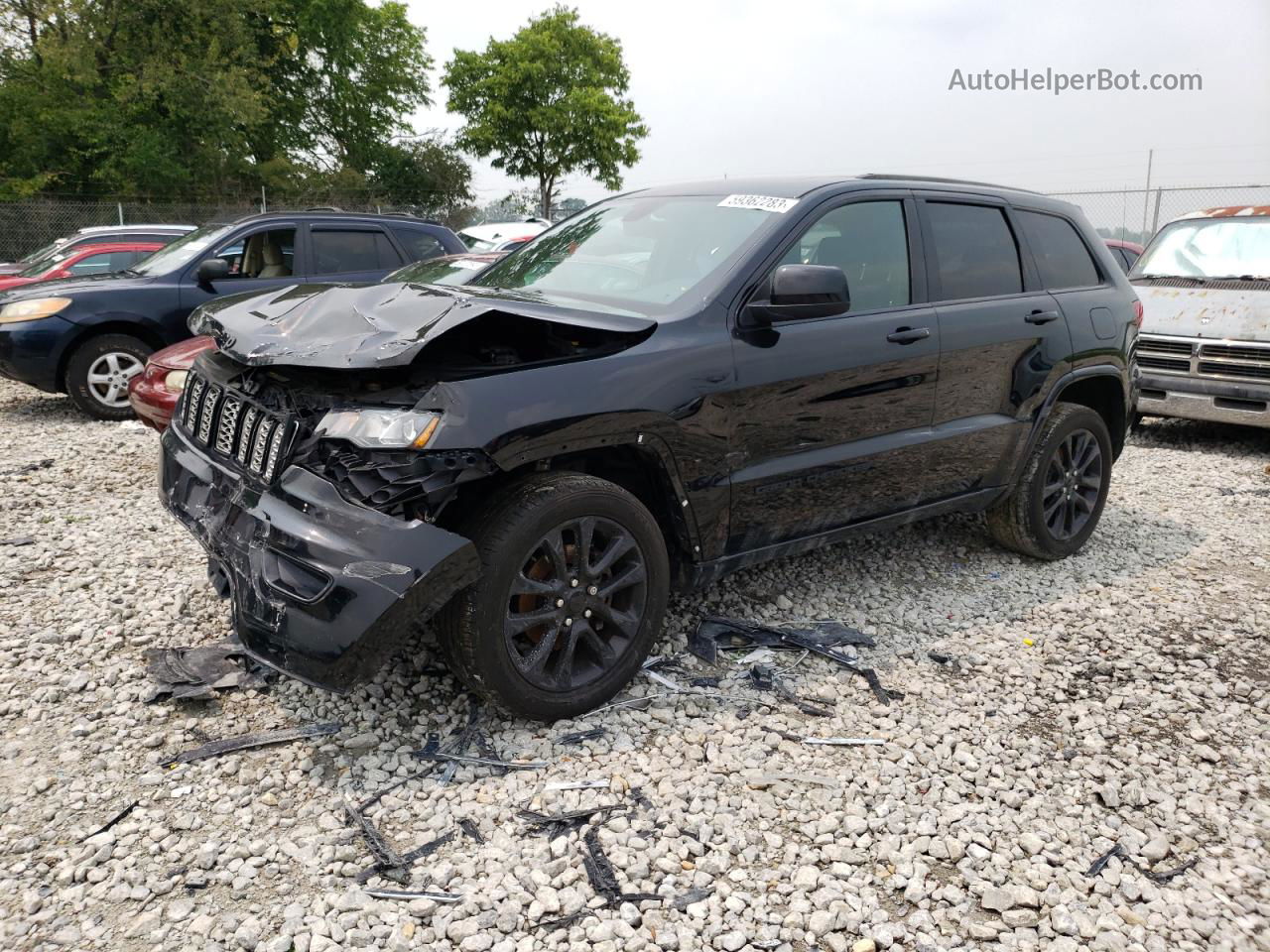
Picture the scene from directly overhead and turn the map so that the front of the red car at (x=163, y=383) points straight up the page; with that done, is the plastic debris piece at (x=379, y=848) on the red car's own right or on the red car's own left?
on the red car's own left

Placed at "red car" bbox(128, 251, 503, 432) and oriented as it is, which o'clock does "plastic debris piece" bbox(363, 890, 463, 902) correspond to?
The plastic debris piece is roughly at 10 o'clock from the red car.

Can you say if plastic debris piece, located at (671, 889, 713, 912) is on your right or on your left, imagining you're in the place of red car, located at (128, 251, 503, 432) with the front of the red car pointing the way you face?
on your left

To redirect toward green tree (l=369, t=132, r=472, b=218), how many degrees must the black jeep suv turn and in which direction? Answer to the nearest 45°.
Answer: approximately 135° to its right

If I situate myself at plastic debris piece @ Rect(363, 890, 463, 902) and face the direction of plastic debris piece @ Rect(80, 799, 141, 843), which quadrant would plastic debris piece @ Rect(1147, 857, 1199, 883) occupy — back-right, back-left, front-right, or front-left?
back-right

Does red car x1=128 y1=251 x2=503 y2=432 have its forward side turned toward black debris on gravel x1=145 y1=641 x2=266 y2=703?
no

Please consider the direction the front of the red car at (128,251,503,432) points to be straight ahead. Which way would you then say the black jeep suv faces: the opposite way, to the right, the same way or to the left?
the same way

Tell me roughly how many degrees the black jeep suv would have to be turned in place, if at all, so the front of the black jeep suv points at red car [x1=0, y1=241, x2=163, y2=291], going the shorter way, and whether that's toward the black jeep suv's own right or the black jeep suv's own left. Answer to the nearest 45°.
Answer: approximately 90° to the black jeep suv's own right

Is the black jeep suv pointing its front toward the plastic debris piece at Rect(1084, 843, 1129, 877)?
no

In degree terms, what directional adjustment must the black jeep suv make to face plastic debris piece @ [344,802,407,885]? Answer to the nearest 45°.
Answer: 0° — it already faces it

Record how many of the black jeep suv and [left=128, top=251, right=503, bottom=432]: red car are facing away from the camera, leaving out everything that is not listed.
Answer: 0

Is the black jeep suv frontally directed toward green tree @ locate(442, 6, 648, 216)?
no

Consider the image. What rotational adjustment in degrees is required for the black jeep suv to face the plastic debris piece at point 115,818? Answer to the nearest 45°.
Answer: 0° — it already faces it

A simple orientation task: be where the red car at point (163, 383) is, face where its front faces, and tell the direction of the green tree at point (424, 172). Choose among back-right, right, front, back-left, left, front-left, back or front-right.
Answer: back-right

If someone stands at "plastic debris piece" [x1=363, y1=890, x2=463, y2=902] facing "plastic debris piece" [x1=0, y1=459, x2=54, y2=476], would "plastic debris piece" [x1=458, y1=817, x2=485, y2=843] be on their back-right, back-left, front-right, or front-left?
front-right

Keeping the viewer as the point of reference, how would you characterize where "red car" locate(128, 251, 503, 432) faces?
facing the viewer and to the left of the viewer
